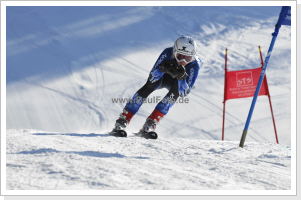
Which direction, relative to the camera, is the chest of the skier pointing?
toward the camera

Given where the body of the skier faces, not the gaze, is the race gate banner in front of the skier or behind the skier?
behind
